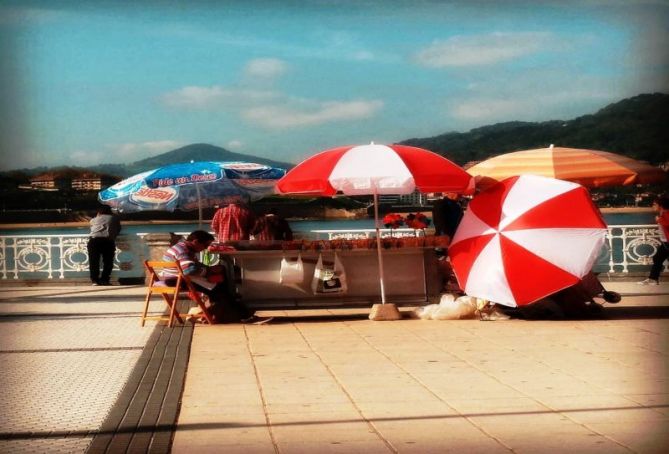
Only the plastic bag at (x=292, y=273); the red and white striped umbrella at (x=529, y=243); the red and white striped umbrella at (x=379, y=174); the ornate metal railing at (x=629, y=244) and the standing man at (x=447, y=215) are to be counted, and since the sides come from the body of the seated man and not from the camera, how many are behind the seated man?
0

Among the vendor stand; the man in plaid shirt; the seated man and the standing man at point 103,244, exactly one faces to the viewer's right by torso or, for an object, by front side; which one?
the seated man

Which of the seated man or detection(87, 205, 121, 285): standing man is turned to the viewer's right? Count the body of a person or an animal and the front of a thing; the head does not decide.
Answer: the seated man

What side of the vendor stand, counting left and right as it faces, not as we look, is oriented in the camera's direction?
front

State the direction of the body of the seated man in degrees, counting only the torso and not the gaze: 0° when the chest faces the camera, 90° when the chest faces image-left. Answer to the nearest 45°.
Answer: approximately 270°

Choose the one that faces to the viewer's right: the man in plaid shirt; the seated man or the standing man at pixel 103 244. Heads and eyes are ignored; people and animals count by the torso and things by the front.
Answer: the seated man

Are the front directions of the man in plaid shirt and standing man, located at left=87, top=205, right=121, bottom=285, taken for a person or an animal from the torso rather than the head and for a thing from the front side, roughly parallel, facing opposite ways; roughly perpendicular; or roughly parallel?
roughly parallel

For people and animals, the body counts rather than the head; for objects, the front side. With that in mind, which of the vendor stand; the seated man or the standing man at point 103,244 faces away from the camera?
the standing man

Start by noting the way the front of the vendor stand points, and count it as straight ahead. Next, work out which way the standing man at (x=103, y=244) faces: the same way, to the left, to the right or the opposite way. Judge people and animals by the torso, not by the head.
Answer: the opposite way

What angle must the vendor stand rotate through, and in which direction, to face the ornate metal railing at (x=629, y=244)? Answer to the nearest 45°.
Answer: approximately 135° to its left

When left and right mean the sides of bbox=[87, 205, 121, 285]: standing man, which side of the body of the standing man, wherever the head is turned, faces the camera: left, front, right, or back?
back

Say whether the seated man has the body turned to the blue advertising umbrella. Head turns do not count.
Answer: no

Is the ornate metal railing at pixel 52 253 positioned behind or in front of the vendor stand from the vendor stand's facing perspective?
behind

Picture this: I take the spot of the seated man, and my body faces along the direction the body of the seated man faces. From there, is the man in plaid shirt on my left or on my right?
on my left

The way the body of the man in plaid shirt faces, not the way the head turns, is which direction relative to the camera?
away from the camera
